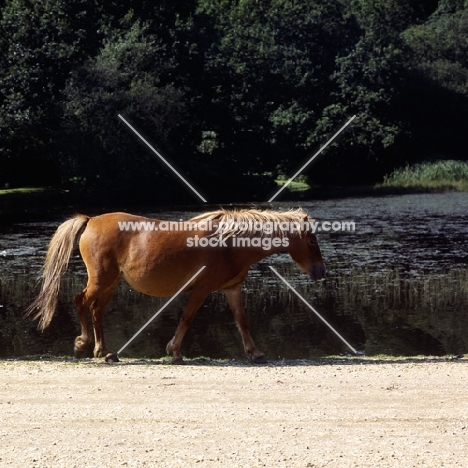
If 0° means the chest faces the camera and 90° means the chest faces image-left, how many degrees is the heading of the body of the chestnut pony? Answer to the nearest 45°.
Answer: approximately 270°
